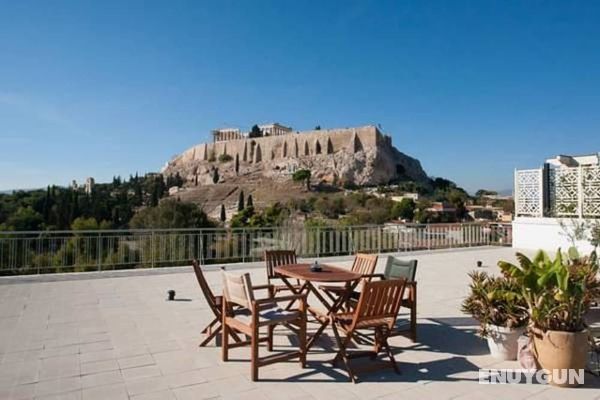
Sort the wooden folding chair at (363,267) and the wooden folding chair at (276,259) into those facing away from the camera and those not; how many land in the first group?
0

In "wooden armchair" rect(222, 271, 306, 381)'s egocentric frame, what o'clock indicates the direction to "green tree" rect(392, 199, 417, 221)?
The green tree is roughly at 11 o'clock from the wooden armchair.

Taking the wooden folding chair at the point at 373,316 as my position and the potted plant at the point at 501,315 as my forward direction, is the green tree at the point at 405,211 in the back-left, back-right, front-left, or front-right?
front-left

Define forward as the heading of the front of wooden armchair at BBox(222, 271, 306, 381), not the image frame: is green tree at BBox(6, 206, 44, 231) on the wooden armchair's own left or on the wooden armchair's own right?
on the wooden armchair's own left

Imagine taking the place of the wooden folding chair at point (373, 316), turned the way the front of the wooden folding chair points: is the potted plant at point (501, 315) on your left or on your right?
on your right

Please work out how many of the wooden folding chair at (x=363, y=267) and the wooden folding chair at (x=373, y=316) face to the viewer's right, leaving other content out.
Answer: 0

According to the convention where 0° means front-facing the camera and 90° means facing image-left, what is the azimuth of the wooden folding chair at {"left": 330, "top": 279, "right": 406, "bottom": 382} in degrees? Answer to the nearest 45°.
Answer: approximately 135°

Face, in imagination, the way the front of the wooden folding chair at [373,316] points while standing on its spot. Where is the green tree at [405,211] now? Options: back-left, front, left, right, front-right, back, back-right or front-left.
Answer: front-right

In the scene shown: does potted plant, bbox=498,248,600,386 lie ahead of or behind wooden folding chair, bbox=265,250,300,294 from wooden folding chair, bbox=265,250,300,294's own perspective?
ahead

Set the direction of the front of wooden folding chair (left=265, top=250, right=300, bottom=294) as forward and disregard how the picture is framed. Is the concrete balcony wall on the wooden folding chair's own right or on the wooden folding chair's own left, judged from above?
on the wooden folding chair's own left

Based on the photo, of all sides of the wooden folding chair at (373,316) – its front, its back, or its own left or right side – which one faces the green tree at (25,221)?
front

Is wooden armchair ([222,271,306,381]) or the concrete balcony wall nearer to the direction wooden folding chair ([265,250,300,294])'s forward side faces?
the wooden armchair

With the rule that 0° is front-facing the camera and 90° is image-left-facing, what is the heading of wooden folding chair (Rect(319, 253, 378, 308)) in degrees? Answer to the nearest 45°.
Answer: approximately 45°

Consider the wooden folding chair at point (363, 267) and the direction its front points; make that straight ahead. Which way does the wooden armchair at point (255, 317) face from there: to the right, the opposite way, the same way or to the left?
the opposite way

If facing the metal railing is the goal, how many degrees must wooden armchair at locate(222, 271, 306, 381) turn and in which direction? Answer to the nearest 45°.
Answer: approximately 45° to its left

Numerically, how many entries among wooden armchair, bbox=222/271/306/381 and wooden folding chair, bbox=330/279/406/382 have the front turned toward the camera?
0

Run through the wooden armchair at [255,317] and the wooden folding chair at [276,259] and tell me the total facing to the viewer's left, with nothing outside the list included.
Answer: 0

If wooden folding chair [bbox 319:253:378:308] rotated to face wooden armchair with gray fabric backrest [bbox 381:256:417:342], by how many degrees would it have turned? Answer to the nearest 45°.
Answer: approximately 90° to its left
